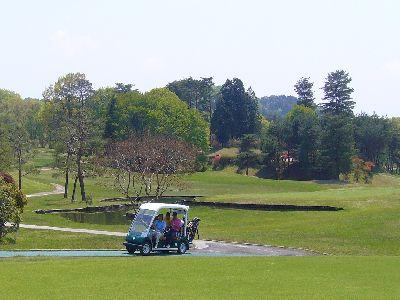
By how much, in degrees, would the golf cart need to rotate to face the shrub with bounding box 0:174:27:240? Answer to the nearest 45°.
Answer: approximately 90° to its right

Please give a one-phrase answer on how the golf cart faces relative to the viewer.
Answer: facing the viewer and to the left of the viewer
